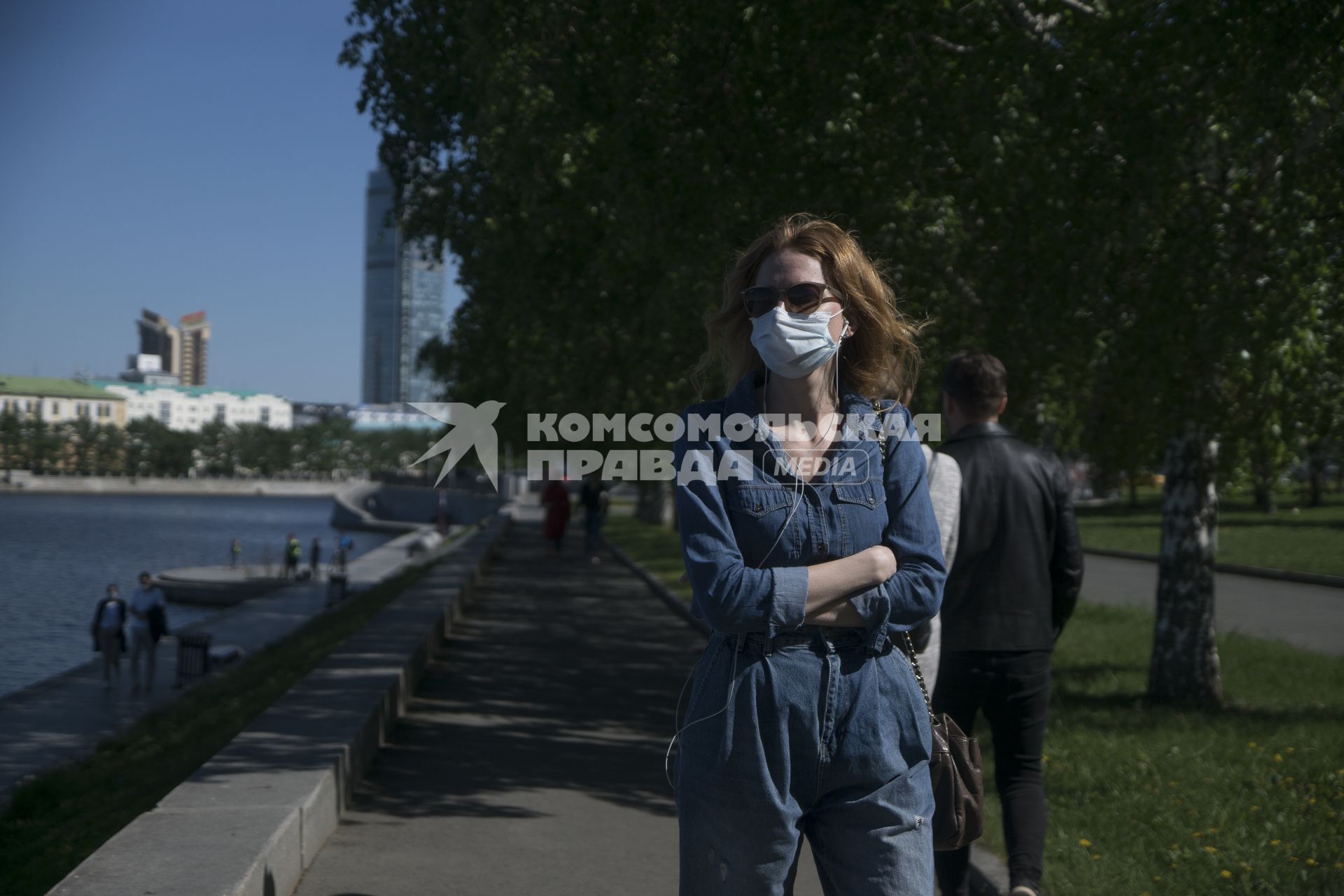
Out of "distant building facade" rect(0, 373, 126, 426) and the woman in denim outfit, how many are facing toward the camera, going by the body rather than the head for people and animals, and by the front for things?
2

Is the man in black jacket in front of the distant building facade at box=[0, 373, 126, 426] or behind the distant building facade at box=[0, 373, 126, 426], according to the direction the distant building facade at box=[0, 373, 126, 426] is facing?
in front

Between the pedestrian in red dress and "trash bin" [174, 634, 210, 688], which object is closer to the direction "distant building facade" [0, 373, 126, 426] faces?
the trash bin

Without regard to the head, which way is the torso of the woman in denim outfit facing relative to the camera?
toward the camera

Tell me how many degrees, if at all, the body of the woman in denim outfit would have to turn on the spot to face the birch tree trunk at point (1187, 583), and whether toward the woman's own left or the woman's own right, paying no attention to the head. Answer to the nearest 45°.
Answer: approximately 180°

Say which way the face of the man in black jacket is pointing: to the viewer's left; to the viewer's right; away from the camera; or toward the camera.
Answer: away from the camera

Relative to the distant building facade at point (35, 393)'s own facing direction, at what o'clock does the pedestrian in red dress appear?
The pedestrian in red dress is roughly at 12 o'clock from the distant building facade.

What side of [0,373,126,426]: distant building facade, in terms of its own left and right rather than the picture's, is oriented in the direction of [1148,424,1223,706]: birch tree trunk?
front

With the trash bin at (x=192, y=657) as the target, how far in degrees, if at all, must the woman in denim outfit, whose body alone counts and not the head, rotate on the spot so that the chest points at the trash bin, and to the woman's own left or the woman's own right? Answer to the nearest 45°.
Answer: approximately 135° to the woman's own right

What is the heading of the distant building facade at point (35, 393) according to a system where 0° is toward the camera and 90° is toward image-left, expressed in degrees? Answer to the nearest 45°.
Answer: approximately 0°

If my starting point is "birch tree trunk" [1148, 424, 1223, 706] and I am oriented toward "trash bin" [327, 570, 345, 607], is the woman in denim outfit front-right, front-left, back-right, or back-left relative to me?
back-left

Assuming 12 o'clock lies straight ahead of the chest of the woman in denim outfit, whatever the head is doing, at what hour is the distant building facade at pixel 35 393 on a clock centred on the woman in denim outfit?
The distant building facade is roughly at 5 o'clock from the woman in denim outfit.

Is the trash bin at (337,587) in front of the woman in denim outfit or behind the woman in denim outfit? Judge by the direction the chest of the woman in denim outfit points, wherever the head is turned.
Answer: behind
